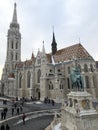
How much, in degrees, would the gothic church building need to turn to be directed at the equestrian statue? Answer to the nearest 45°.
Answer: approximately 135° to its left

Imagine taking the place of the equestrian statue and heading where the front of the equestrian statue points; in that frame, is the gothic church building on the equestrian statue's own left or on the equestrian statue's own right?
on the equestrian statue's own right

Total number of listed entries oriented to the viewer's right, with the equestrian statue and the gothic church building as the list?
0

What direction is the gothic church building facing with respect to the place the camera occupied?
facing away from the viewer and to the left of the viewer

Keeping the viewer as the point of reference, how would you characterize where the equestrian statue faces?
facing the viewer and to the left of the viewer
